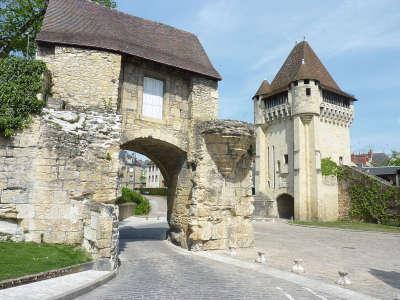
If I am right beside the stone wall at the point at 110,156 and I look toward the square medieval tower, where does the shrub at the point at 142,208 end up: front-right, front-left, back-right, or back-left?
front-left

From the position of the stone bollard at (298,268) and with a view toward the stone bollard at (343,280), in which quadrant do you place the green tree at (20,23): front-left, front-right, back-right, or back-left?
back-right

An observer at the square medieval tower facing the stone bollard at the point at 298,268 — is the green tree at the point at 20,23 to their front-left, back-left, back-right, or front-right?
front-right

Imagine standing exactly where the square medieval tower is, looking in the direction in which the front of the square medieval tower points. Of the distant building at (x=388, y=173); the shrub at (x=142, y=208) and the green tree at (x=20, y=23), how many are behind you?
1

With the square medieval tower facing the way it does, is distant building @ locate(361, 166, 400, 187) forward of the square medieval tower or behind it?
behind

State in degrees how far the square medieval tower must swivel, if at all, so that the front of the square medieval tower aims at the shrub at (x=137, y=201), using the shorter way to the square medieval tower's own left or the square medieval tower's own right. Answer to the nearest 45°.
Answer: approximately 45° to the square medieval tower's own right

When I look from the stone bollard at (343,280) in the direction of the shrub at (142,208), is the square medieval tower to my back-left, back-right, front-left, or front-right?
front-right

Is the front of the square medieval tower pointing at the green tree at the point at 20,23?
yes

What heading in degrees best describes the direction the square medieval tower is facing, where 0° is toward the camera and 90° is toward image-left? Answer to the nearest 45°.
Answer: approximately 45°

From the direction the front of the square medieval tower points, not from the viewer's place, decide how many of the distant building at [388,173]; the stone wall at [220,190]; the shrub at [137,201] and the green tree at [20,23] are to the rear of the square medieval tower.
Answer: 1

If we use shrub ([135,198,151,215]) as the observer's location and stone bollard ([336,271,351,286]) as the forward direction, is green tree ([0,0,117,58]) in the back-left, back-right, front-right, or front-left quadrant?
front-right

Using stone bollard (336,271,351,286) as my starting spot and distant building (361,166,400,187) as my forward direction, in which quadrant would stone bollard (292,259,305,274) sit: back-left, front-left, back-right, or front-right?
front-left

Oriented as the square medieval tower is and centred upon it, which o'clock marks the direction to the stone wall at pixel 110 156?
The stone wall is roughly at 11 o'clock from the square medieval tower.

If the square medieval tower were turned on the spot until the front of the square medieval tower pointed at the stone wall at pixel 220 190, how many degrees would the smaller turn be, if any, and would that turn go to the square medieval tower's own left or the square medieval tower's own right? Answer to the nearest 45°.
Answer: approximately 45° to the square medieval tower's own left

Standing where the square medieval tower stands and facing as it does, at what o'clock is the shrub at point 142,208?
The shrub is roughly at 1 o'clock from the square medieval tower.

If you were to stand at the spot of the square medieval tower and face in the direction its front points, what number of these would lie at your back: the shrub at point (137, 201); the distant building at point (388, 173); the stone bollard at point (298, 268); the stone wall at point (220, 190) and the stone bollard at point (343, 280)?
1
